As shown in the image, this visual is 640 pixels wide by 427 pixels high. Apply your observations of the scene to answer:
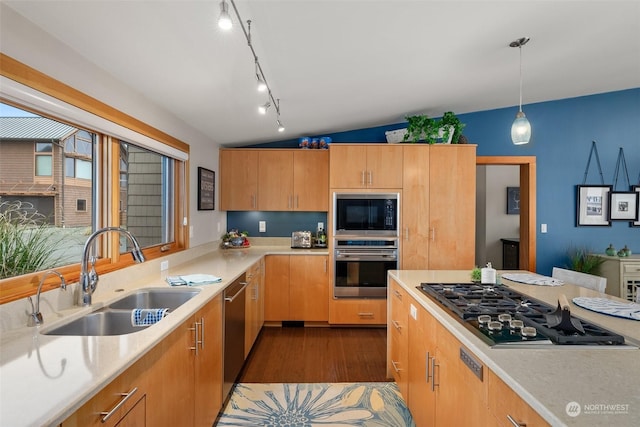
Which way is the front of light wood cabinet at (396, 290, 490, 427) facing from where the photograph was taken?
facing to the left of the viewer

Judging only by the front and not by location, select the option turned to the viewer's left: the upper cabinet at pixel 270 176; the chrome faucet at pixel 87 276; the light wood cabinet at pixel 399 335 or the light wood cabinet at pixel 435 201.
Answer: the light wood cabinet at pixel 399 335

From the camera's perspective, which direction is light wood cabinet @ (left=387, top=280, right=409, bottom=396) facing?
to the viewer's left

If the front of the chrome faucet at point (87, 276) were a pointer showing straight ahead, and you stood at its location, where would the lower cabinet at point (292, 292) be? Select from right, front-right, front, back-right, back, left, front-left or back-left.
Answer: left

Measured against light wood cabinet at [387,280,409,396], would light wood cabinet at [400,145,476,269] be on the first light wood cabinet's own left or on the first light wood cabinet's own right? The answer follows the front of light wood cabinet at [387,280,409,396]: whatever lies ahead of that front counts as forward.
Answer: on the first light wood cabinet's own right

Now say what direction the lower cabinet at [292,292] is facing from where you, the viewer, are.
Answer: facing the viewer

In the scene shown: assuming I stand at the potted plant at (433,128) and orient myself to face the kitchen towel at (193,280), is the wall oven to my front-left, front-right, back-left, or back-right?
front-right

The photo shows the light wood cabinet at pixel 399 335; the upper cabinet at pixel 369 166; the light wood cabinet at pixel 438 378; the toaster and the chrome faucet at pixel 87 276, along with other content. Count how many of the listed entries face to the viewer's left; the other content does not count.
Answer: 2

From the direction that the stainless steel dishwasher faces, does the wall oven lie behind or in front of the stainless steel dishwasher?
in front

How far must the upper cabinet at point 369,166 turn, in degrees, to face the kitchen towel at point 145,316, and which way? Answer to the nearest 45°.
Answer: approximately 45° to its right

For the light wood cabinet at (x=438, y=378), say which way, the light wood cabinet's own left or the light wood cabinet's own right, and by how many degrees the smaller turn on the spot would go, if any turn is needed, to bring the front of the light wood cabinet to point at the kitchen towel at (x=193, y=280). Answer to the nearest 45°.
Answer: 0° — it already faces it

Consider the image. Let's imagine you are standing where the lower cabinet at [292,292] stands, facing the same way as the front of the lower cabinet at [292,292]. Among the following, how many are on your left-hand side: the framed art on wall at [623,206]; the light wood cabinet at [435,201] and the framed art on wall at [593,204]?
3

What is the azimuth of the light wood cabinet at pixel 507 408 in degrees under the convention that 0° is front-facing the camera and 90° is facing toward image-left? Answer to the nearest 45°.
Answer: approximately 45°

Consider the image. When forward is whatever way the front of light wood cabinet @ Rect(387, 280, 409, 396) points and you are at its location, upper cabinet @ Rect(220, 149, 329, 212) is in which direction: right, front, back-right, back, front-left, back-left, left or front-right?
front-right

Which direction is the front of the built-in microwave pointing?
toward the camera

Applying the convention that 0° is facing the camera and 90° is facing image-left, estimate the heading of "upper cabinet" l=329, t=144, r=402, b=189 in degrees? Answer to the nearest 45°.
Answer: approximately 0°

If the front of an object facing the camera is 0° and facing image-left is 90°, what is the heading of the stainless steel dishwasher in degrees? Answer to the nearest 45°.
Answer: approximately 270°

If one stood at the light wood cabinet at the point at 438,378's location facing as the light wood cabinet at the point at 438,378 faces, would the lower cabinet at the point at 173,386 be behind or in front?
in front
